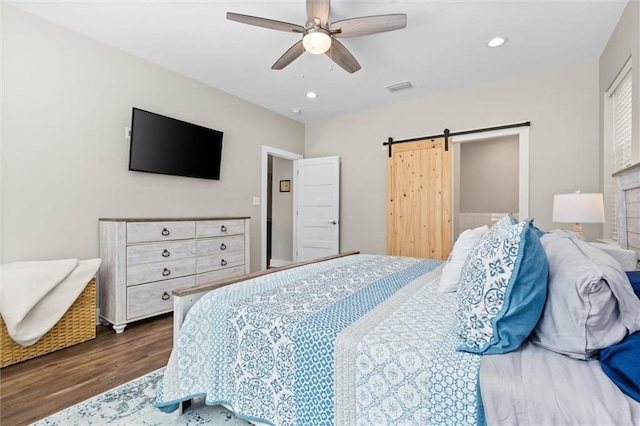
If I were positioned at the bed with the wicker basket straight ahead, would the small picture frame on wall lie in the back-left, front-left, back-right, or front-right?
front-right

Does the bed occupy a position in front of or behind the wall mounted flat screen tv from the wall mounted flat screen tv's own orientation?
in front

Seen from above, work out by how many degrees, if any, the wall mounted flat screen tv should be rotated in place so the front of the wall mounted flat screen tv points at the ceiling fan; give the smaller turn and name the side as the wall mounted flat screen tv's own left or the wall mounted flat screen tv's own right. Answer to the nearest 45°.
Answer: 0° — it already faces it

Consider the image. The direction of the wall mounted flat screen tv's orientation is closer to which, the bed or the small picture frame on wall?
the bed

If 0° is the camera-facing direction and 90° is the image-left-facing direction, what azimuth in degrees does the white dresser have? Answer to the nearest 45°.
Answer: approximately 315°

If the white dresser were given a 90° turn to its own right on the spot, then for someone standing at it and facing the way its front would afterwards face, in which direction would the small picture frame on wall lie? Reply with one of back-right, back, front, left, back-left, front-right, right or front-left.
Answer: back

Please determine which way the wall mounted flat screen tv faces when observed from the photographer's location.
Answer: facing the viewer and to the right of the viewer

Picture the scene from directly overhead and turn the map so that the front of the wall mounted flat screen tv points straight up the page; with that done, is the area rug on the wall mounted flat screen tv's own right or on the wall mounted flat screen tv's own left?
on the wall mounted flat screen tv's own right

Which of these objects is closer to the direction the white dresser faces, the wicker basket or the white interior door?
the white interior door

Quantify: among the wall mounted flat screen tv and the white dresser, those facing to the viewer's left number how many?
0

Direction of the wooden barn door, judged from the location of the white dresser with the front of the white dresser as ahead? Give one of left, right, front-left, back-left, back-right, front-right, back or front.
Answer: front-left

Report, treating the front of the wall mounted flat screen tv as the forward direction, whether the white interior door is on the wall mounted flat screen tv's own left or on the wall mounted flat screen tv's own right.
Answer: on the wall mounted flat screen tv's own left

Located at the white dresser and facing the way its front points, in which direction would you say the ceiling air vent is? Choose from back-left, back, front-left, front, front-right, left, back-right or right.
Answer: front-left

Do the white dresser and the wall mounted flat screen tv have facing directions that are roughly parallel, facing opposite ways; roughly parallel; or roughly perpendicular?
roughly parallel

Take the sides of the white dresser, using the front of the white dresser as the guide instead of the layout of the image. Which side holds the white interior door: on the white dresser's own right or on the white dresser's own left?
on the white dresser's own left

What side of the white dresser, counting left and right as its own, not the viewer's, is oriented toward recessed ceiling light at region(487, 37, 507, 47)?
front

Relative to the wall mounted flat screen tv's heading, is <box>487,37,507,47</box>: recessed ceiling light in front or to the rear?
in front
